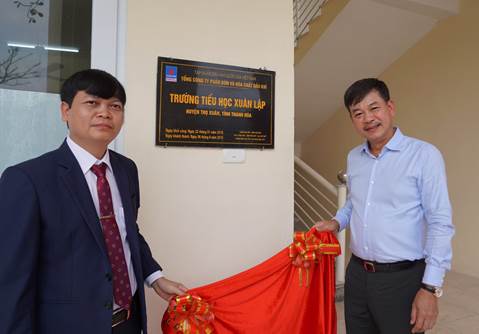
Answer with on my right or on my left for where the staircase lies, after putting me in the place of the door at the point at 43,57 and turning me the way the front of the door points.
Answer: on my left

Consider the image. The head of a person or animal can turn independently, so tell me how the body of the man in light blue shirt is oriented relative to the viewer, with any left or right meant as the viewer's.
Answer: facing the viewer and to the left of the viewer

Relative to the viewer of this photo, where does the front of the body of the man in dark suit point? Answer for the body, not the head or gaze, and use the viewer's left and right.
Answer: facing the viewer and to the right of the viewer

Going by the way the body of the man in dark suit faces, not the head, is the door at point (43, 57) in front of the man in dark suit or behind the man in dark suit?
behind

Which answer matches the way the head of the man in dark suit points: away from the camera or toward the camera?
toward the camera

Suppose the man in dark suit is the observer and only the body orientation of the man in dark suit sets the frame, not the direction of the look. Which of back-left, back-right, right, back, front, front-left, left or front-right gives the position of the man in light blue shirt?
front-left

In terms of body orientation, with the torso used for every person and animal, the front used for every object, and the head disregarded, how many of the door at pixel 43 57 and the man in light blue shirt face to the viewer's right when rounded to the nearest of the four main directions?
0

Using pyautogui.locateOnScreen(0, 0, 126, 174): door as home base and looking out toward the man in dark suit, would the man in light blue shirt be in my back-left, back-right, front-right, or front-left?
front-left

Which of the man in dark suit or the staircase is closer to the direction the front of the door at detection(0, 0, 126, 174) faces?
the man in dark suit

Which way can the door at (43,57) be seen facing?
toward the camera

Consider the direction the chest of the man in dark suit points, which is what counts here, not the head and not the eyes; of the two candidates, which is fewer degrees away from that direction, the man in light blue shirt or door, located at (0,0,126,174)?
the man in light blue shirt

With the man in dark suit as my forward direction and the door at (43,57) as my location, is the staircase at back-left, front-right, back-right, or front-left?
back-left

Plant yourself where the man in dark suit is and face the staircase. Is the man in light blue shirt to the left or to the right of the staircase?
right
